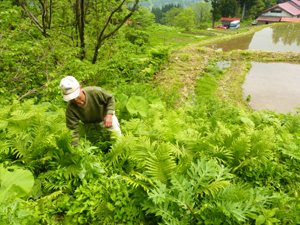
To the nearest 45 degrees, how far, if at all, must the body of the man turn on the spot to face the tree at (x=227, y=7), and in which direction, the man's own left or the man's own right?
approximately 180°

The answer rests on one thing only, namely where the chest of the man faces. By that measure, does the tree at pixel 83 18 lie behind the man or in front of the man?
behind

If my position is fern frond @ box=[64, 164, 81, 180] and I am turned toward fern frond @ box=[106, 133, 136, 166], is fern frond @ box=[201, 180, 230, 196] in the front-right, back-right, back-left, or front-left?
front-right

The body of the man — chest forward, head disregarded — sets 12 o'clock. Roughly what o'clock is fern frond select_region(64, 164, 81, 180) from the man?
The fern frond is roughly at 11 o'clock from the man.

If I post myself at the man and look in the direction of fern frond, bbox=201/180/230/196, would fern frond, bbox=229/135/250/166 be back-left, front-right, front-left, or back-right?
front-left

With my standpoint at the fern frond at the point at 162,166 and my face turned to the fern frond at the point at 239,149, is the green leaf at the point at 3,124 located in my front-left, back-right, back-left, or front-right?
back-left

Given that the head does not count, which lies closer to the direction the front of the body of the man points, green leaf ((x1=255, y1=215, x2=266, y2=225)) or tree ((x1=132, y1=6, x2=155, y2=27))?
the green leaf

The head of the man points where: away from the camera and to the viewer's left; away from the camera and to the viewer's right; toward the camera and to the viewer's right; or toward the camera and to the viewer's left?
toward the camera and to the viewer's left

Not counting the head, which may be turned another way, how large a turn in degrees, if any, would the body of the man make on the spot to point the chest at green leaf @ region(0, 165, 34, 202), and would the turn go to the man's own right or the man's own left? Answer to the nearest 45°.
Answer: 0° — they already face it

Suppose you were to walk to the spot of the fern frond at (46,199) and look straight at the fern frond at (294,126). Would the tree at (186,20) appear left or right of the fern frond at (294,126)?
left

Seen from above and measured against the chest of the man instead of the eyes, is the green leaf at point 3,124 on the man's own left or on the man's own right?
on the man's own right

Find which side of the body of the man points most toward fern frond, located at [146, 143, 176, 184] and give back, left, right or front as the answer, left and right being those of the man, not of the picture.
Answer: left

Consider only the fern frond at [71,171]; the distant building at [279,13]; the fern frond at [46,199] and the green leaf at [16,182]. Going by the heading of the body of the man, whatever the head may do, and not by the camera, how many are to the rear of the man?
1

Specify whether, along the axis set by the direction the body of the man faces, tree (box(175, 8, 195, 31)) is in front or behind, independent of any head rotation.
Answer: behind
